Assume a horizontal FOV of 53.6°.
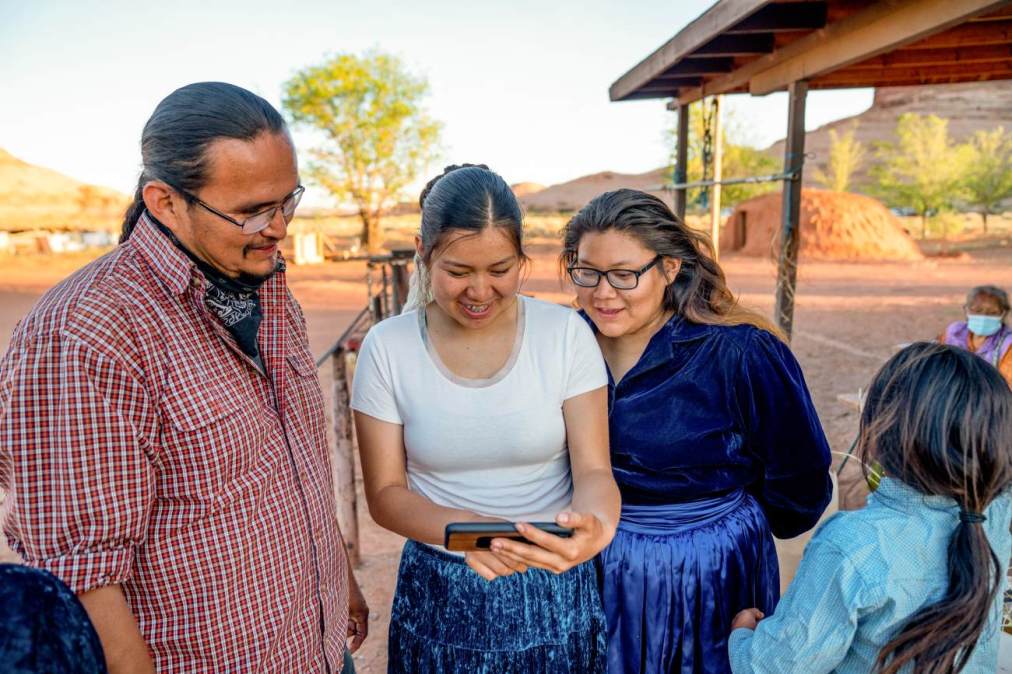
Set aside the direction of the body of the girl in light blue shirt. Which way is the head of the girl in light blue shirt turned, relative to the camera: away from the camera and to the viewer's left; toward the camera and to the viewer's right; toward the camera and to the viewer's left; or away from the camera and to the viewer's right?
away from the camera and to the viewer's left

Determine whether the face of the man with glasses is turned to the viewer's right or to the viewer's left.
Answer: to the viewer's right

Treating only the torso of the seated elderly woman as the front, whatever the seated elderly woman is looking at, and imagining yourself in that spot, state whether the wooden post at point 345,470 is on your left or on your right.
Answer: on your right

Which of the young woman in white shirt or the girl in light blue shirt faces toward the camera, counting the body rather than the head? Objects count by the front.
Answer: the young woman in white shirt

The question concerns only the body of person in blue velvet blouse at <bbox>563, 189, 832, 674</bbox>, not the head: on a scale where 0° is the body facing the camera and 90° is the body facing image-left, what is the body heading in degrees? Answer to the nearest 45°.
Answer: approximately 45°

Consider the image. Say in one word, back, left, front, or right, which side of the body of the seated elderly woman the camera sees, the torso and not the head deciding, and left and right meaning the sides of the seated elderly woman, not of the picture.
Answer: front

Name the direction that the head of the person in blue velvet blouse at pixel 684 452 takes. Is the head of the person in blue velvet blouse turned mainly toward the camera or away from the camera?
toward the camera

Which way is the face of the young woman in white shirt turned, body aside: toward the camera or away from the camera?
toward the camera

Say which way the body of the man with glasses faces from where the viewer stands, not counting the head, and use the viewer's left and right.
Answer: facing the viewer and to the right of the viewer

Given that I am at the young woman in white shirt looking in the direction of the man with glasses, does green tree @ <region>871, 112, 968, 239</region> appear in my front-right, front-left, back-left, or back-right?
back-right

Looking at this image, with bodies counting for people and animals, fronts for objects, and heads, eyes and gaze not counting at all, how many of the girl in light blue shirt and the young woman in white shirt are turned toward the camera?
1

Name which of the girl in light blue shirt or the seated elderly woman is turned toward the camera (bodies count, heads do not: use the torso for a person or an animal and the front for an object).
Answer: the seated elderly woman

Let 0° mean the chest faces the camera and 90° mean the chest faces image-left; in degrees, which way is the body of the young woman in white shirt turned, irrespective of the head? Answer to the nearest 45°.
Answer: approximately 0°

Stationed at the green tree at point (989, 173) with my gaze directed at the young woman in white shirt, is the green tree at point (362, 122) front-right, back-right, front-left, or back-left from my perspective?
front-right

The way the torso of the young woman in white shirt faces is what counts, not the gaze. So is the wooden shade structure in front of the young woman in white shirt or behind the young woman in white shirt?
behind

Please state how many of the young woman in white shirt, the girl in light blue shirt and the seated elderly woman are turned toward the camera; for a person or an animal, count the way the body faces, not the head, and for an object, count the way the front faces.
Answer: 2

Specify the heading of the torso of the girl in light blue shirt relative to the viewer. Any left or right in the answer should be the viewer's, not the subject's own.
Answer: facing away from the viewer and to the left of the viewer

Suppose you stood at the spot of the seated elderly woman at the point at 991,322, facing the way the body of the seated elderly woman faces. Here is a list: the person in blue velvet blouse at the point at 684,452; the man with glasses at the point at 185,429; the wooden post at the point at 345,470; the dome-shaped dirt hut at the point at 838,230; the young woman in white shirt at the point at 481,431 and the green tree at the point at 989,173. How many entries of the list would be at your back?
2
